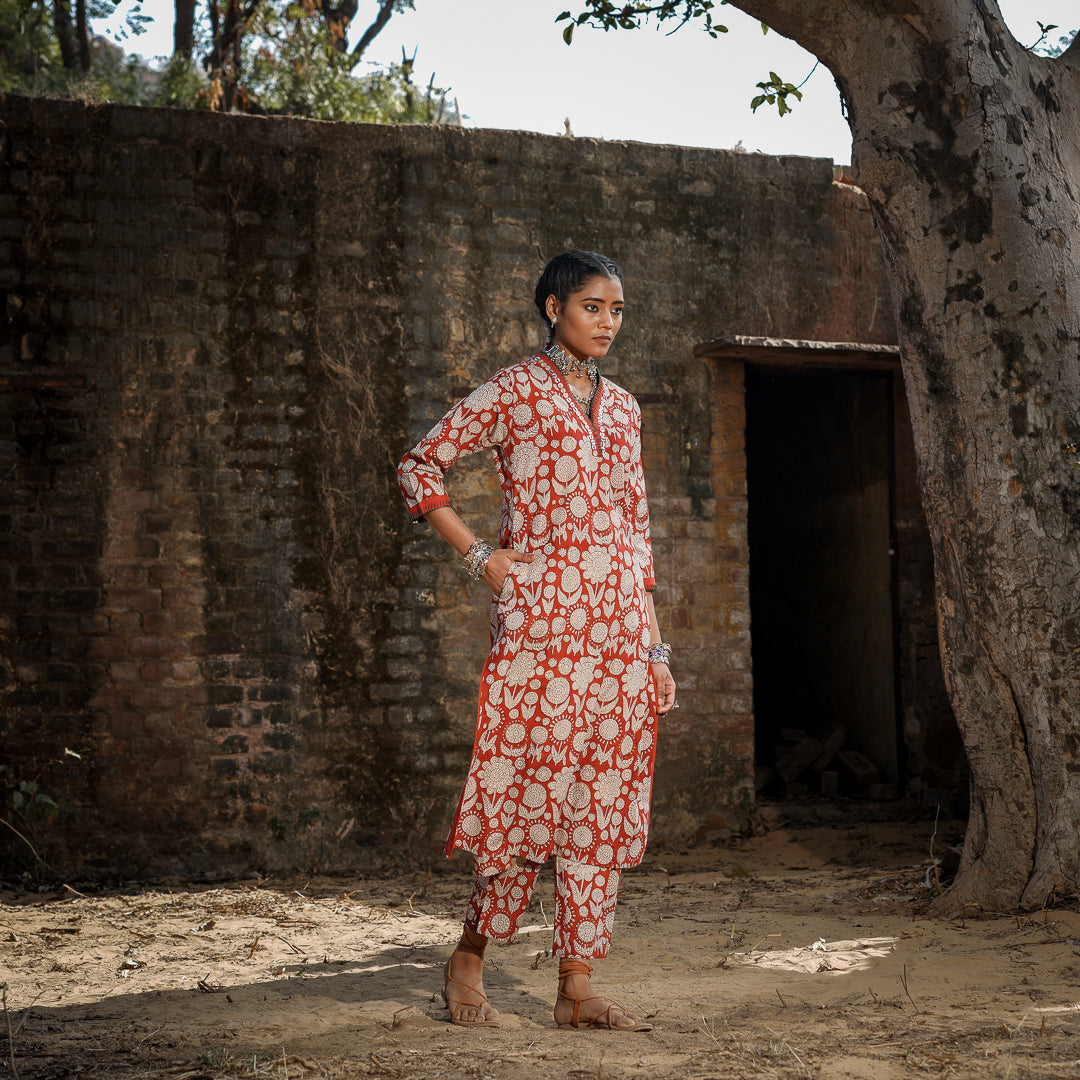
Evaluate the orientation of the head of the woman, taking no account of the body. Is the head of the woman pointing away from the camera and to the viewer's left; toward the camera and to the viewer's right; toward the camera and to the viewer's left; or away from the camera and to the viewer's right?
toward the camera and to the viewer's right

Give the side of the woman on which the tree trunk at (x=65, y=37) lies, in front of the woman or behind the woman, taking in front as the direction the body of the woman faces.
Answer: behind

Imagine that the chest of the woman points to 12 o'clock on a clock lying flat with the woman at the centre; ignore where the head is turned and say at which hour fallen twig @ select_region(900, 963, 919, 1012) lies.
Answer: The fallen twig is roughly at 10 o'clock from the woman.

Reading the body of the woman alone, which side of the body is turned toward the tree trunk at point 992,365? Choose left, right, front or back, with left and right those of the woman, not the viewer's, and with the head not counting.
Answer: left

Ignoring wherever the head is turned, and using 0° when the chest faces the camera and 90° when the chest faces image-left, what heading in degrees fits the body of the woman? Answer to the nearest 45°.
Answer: approximately 315°

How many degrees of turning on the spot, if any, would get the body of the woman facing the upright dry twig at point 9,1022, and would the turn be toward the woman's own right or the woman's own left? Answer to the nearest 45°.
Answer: approximately 135° to the woman's own right
